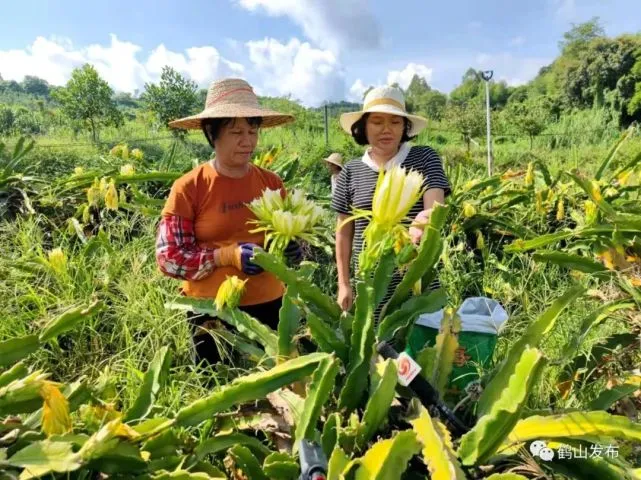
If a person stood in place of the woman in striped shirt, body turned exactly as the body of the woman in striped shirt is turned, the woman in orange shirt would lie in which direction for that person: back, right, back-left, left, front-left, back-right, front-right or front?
front-right

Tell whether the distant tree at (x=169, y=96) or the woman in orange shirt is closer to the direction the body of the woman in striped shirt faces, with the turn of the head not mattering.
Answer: the woman in orange shirt

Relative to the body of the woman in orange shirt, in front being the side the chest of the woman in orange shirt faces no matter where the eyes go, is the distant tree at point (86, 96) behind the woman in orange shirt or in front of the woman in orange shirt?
behind

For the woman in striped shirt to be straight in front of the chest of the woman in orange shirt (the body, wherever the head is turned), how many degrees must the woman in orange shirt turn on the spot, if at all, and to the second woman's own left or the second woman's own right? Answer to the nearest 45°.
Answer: approximately 45° to the second woman's own left

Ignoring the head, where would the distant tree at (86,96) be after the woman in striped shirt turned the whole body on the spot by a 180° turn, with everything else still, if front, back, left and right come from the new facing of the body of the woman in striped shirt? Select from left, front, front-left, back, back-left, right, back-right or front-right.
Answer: front-left

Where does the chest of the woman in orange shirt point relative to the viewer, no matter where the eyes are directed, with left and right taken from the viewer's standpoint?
facing the viewer and to the right of the viewer

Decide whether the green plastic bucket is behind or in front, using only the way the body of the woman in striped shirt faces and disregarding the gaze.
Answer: in front

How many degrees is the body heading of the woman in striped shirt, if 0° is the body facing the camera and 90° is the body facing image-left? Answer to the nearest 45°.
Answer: approximately 0°

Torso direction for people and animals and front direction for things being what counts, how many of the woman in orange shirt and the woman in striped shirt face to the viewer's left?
0

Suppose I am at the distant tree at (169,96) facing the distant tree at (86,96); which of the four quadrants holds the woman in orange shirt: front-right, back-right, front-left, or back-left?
back-left
